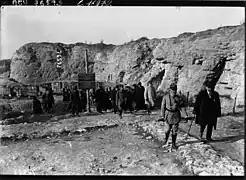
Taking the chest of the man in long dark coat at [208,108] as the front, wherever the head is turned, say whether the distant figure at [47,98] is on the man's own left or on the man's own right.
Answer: on the man's own right

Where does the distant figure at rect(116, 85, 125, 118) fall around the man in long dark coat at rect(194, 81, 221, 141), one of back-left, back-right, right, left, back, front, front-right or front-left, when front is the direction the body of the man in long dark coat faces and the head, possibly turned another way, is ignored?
right

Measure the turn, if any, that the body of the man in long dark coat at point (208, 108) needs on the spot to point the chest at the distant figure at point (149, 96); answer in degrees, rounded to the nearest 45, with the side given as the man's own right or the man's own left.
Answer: approximately 90° to the man's own right

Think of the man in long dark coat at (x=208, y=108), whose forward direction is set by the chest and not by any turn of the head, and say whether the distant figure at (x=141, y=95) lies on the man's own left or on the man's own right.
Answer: on the man's own right

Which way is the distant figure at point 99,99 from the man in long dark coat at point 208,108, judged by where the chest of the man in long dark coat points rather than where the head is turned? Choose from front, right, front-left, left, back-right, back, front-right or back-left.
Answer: right

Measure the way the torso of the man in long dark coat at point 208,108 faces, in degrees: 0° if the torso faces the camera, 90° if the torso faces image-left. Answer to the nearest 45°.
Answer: approximately 0°

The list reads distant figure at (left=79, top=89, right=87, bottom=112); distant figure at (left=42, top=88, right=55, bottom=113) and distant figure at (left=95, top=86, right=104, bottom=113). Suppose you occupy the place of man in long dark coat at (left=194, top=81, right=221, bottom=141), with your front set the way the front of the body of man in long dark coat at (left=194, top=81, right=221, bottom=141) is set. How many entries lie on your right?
3
